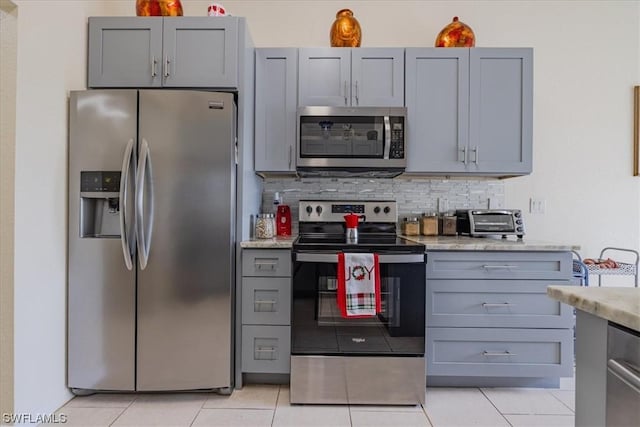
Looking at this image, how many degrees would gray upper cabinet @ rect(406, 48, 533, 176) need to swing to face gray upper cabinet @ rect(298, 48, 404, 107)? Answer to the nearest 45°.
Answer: approximately 90° to its right

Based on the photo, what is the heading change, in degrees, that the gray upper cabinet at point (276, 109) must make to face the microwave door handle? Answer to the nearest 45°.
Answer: approximately 90° to its left

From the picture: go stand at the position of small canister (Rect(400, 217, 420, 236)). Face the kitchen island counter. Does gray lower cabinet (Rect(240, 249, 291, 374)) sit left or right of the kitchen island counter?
right

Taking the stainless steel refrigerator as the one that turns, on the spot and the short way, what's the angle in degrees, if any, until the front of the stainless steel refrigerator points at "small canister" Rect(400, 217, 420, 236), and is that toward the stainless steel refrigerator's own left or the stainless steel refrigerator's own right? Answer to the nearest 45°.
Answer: approximately 90° to the stainless steel refrigerator's own left

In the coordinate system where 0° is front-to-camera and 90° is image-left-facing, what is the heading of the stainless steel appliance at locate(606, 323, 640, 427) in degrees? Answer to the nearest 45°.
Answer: approximately 45°

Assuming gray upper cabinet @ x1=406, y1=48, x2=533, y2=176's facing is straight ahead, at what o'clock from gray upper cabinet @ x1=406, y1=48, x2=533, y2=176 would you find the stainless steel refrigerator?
The stainless steel refrigerator is roughly at 2 o'clock from the gray upper cabinet.

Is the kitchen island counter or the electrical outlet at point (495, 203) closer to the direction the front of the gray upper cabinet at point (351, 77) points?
the kitchen island counter
